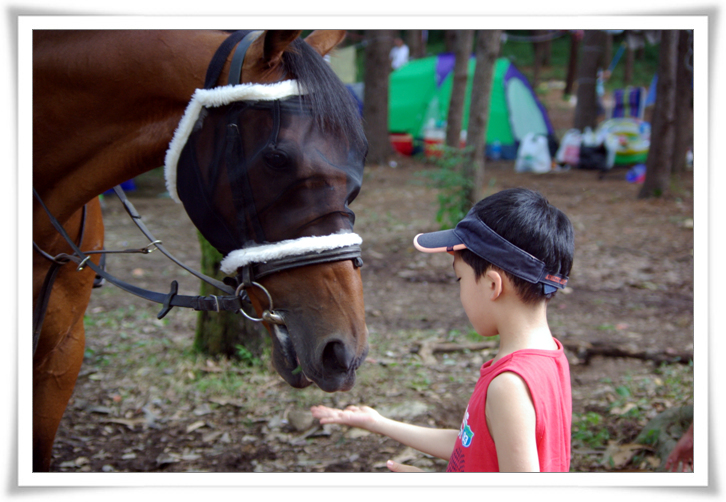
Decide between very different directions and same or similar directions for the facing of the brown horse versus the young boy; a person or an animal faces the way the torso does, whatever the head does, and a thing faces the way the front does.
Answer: very different directions

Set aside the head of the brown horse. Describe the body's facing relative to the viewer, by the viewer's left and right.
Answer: facing to the right of the viewer

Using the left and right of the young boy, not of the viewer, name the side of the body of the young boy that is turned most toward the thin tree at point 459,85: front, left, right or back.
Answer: right

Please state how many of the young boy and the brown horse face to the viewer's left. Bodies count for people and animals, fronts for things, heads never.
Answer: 1

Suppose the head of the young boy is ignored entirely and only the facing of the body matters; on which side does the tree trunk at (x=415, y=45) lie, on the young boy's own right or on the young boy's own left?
on the young boy's own right

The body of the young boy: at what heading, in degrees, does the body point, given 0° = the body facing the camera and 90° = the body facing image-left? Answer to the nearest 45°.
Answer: approximately 90°

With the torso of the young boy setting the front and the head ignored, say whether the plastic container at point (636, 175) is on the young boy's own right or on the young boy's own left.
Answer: on the young boy's own right
